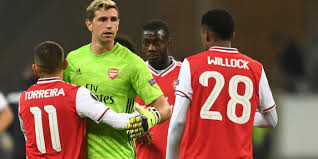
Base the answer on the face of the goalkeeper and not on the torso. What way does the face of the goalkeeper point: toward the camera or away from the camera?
toward the camera

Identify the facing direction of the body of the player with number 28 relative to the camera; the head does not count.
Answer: away from the camera

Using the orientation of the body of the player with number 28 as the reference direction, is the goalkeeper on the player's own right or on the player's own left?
on the player's own left
